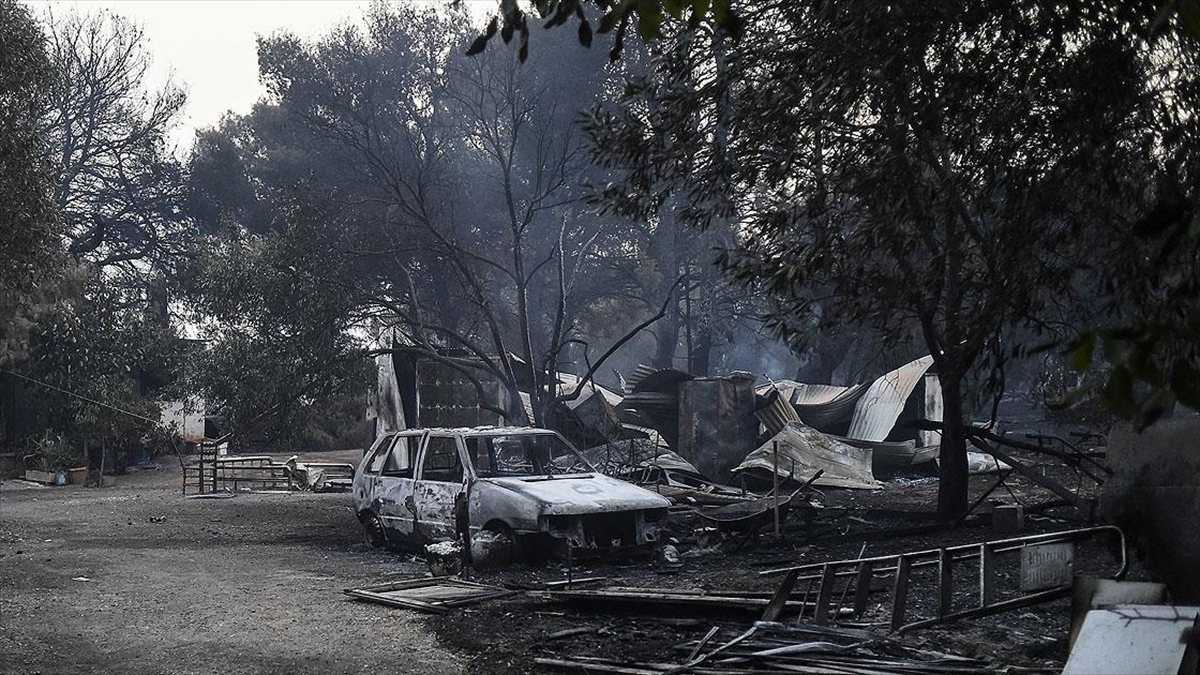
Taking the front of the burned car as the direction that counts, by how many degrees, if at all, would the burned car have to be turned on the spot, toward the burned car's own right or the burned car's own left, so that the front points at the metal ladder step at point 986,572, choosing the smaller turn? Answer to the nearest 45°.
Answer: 0° — it already faces it

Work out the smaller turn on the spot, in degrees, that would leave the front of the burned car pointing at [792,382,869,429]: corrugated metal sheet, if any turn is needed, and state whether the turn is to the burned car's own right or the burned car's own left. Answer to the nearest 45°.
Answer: approximately 90° to the burned car's own left

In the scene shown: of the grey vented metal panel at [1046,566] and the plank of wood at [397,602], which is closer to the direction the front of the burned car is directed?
the grey vented metal panel

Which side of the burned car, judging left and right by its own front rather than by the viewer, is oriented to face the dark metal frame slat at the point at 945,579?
front

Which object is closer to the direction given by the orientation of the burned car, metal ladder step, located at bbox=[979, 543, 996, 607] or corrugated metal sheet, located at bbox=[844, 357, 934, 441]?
the metal ladder step

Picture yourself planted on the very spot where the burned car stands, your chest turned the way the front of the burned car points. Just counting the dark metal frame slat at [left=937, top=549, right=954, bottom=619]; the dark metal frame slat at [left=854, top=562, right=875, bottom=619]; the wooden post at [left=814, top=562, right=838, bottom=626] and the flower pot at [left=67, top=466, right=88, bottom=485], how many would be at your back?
1

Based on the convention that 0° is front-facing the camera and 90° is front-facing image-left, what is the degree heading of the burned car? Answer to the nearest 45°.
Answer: approximately 315°

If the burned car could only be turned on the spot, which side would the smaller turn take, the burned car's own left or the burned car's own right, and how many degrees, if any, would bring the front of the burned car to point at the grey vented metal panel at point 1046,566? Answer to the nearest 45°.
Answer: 0° — it already faces it

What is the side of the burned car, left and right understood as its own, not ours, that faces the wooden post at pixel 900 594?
front

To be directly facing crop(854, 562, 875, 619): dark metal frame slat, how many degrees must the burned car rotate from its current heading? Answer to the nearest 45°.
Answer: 0° — it already faces it

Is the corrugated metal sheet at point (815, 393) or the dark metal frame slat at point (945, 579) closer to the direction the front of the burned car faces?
the dark metal frame slat
